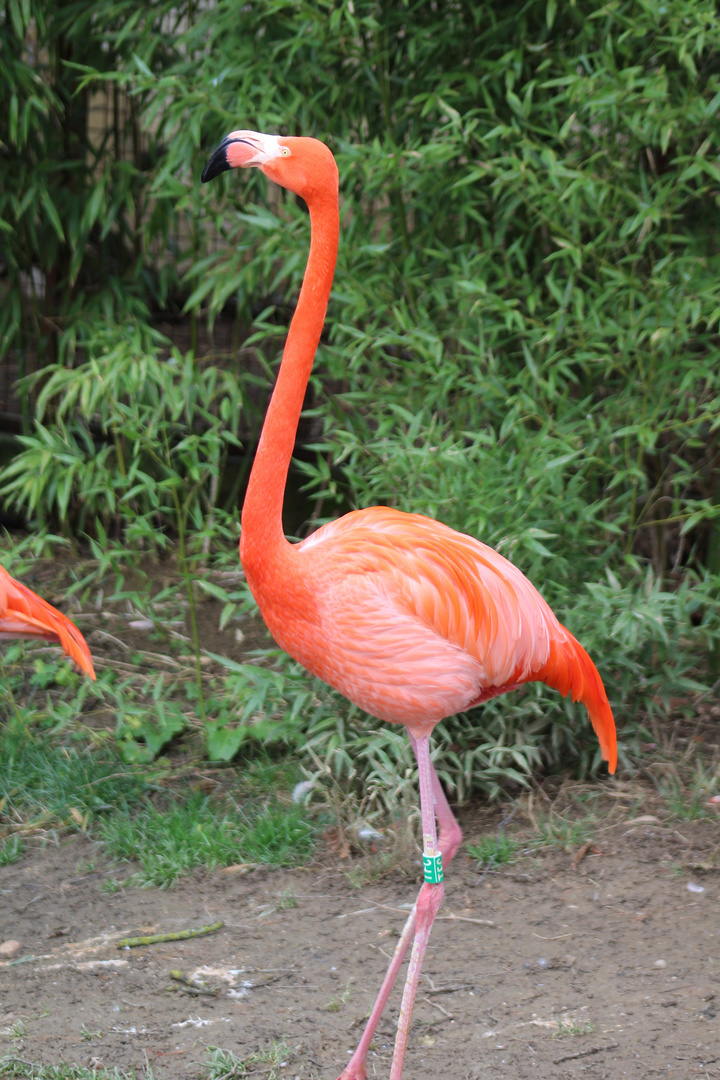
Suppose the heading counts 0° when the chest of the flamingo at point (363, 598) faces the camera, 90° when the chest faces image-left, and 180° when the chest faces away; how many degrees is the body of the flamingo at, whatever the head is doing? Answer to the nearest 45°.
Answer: approximately 90°

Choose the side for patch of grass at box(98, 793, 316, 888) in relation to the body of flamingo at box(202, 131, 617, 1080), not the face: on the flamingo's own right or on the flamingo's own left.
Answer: on the flamingo's own right

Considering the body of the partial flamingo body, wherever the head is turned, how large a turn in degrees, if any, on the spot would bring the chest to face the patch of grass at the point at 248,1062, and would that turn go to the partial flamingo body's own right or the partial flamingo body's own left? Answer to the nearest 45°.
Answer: approximately 90° to the partial flamingo body's own left

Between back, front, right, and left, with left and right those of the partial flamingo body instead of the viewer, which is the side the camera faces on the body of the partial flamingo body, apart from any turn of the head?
left

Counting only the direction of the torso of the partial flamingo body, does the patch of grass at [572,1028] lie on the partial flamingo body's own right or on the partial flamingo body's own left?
on the partial flamingo body's own left

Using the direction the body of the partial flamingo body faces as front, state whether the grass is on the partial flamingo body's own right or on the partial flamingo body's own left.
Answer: on the partial flamingo body's own left

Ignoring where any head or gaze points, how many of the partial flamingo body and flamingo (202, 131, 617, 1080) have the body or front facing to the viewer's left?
2
